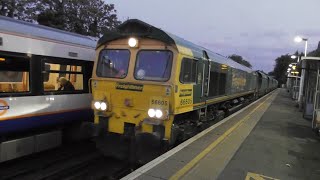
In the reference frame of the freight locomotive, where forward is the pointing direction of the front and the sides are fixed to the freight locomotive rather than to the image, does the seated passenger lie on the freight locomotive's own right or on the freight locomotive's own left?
on the freight locomotive's own right

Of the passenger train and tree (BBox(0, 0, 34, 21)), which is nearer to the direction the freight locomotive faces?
the passenger train

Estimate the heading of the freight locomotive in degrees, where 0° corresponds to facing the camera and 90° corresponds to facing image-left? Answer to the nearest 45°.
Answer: approximately 45°

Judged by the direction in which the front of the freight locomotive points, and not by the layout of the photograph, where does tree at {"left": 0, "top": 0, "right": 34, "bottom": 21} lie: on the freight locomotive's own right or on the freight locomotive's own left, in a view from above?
on the freight locomotive's own right

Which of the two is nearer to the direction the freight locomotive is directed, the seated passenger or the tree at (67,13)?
the seated passenger
